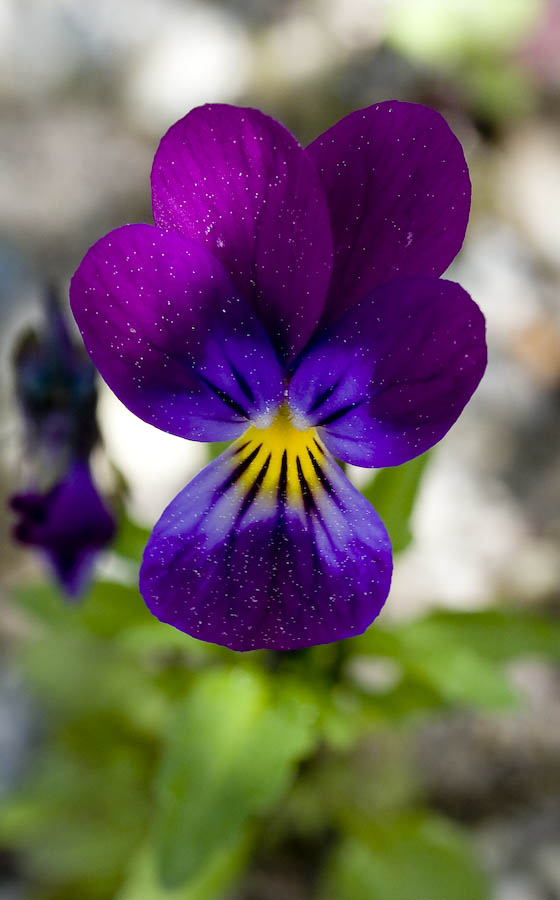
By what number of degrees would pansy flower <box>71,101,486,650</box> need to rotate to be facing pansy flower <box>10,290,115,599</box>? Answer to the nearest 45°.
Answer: approximately 135° to its right

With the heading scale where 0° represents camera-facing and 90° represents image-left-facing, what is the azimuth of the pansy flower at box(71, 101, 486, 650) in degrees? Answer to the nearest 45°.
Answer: approximately 0°
